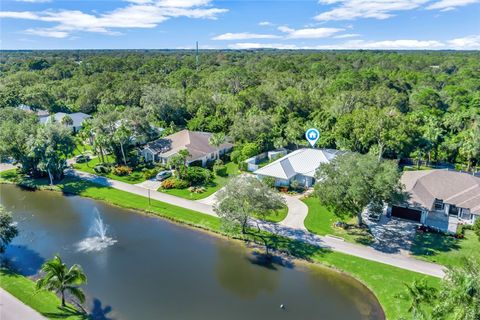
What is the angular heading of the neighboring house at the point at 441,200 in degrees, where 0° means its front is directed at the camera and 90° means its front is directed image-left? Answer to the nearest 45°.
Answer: approximately 45°

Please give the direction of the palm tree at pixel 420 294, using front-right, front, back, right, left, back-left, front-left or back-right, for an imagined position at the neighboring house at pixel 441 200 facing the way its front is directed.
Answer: front-left

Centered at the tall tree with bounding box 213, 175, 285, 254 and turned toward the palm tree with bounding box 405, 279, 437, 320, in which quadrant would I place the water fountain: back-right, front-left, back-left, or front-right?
back-right

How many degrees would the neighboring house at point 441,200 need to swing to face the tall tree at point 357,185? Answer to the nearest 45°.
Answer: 0° — it already faces it
